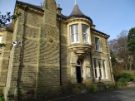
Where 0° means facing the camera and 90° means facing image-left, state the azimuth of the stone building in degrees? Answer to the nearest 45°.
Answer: approximately 315°
